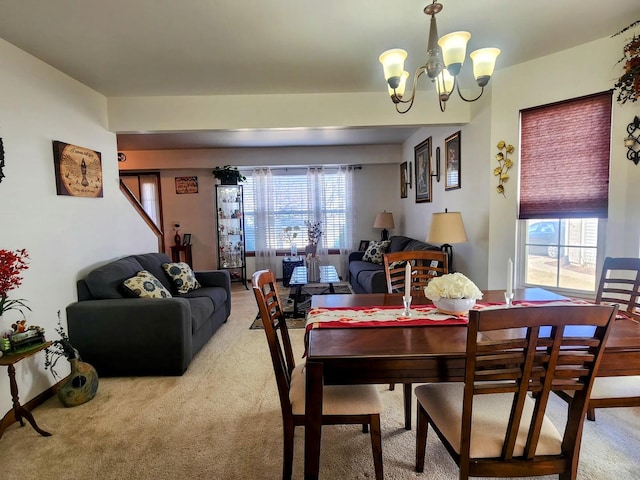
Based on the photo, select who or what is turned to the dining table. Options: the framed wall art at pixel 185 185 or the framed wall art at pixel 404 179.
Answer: the framed wall art at pixel 185 185

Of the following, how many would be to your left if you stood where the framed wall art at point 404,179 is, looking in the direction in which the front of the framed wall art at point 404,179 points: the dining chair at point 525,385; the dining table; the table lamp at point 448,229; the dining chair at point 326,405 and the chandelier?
5

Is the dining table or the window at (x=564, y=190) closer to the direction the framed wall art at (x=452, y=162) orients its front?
the dining table

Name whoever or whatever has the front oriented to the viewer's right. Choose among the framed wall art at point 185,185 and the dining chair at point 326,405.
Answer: the dining chair

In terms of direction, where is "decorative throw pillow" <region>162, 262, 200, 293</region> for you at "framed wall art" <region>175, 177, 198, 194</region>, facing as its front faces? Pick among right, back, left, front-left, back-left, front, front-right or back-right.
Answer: front

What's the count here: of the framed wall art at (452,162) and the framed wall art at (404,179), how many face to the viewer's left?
2

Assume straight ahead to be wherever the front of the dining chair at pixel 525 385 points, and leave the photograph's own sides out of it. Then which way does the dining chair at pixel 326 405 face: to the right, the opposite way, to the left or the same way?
to the right

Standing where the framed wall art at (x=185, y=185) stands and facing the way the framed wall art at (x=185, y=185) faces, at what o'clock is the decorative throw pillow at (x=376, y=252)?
The decorative throw pillow is roughly at 10 o'clock from the framed wall art.

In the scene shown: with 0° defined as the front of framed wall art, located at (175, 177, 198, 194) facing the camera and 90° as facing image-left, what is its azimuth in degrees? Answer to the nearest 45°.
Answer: approximately 0°

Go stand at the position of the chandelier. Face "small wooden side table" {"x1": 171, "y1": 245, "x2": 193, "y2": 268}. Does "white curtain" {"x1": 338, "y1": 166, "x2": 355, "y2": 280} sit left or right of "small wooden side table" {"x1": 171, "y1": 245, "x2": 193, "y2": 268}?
right

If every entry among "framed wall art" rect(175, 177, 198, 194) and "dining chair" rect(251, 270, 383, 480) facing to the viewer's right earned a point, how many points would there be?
1

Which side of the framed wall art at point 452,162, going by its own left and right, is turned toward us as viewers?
left

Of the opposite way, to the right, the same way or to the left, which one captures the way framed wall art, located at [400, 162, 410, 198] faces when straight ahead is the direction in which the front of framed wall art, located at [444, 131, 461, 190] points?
the same way

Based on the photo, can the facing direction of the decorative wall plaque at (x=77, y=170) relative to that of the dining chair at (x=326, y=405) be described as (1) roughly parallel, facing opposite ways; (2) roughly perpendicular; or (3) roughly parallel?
roughly parallel

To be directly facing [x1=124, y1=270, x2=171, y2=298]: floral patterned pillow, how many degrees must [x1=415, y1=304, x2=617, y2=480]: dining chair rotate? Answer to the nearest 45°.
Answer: approximately 45° to its left

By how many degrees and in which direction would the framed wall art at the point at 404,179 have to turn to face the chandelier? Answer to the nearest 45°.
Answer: approximately 90° to its left

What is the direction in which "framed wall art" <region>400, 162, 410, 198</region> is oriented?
to the viewer's left

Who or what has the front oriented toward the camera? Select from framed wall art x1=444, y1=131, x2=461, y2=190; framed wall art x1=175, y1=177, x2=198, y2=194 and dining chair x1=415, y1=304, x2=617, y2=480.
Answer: framed wall art x1=175, y1=177, x2=198, y2=194

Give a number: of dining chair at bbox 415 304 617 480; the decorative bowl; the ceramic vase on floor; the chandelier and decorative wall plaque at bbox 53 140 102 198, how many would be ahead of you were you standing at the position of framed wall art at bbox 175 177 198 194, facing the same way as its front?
5

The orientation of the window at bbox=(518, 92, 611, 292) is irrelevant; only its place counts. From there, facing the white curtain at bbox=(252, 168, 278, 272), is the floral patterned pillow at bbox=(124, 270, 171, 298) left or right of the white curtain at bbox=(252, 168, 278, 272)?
left

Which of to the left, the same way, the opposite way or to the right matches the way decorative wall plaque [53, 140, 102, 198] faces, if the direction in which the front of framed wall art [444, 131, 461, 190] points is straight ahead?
the opposite way

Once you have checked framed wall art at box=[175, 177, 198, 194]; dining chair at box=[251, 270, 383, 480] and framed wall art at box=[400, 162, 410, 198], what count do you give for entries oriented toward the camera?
1
